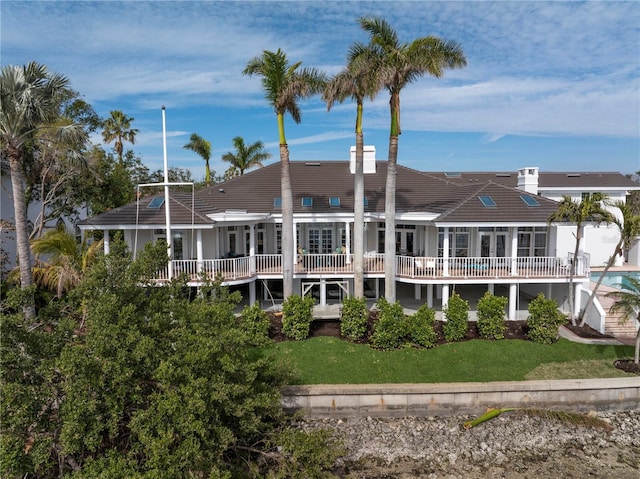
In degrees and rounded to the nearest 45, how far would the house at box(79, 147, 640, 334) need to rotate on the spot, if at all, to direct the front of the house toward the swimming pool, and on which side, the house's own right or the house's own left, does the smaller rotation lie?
approximately 90° to the house's own left

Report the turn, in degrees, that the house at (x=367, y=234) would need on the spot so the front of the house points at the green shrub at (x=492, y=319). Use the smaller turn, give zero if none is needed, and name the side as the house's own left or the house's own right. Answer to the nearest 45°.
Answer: approximately 45° to the house's own left

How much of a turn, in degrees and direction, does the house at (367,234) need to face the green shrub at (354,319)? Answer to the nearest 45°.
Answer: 0° — it already faces it

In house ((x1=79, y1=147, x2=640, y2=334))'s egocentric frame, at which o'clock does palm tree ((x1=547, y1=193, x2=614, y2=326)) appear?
The palm tree is roughly at 10 o'clock from the house.

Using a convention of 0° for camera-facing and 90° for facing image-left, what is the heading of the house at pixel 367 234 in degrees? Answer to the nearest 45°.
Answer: approximately 0°

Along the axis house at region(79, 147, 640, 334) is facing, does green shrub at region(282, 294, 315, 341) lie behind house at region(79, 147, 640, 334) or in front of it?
in front

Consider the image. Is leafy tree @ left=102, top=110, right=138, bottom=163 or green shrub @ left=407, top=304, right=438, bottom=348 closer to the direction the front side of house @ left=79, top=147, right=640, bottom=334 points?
the green shrub

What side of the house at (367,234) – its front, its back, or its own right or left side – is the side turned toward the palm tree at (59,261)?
right

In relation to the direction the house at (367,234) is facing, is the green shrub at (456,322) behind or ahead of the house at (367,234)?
ahead

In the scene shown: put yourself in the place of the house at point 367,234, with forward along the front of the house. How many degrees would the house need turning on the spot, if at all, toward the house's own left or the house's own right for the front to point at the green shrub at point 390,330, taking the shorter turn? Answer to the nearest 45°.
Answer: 0° — it already faces it

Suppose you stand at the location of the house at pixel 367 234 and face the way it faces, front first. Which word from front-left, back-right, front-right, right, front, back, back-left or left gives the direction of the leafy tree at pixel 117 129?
back-right

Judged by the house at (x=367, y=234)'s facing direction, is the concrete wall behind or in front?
in front

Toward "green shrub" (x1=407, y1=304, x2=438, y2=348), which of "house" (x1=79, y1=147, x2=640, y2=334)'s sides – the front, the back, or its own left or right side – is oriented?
front

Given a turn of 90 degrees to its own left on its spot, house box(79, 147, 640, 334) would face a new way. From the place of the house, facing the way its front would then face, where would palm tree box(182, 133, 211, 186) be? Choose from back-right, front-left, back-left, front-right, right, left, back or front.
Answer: back-left
